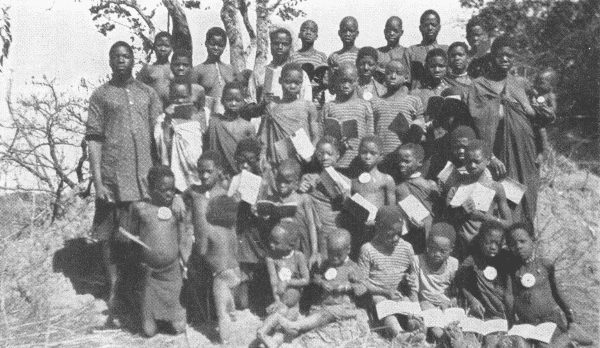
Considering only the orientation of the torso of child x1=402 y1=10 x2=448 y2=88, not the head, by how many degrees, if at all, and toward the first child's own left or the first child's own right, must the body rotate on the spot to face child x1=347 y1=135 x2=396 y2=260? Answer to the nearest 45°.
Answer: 0° — they already face them

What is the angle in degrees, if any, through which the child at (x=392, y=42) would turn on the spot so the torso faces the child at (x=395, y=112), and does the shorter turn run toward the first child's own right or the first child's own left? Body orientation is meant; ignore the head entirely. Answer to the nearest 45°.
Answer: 0° — they already face them

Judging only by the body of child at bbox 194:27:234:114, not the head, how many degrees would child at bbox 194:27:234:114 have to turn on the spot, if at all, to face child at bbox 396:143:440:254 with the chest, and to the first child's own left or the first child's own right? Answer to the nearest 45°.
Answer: approximately 45° to the first child's own left

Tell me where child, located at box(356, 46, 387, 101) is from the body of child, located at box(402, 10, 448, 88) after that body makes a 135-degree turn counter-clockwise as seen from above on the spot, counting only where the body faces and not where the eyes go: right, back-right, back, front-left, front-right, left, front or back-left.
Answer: back

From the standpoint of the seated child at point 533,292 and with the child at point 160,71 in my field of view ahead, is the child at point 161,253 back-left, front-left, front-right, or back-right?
front-left

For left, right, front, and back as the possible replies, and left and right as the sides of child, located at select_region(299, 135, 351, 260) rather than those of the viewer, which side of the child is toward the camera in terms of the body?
front

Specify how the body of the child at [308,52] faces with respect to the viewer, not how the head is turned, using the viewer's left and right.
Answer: facing the viewer

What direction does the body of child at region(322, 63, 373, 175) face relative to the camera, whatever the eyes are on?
toward the camera

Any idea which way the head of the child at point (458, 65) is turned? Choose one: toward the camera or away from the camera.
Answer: toward the camera

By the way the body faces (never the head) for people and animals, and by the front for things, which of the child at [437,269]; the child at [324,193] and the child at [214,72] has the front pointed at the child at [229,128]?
the child at [214,72]

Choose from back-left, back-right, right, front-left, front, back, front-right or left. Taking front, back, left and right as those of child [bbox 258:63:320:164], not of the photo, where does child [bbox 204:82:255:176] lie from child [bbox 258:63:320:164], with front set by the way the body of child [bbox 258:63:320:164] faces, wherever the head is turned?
right
